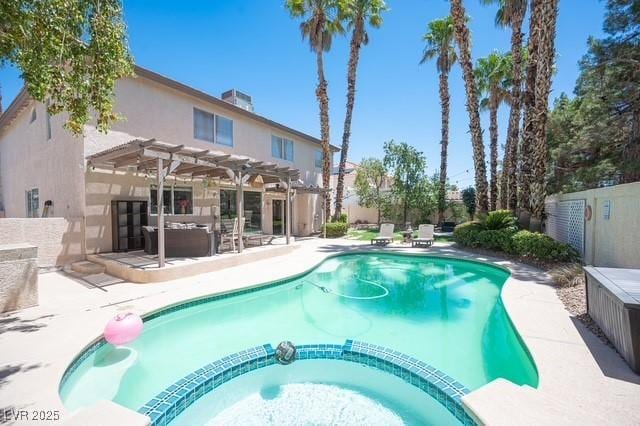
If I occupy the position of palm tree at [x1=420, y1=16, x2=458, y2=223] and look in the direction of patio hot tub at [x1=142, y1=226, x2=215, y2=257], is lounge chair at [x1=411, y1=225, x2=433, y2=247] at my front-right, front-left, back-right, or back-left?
front-left

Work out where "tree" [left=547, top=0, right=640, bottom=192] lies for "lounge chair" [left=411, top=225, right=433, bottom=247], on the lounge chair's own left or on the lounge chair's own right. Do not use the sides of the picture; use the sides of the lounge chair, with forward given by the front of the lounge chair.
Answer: on the lounge chair's own left

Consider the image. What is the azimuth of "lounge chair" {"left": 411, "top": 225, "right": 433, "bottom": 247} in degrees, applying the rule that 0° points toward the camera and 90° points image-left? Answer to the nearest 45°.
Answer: approximately 45°

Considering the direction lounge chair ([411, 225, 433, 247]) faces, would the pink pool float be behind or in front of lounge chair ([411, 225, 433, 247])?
in front

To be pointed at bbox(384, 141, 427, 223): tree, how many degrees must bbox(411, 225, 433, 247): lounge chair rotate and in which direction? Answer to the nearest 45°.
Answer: approximately 135° to its right

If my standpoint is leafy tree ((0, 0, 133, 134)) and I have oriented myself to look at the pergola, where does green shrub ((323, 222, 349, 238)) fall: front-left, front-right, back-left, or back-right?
front-right

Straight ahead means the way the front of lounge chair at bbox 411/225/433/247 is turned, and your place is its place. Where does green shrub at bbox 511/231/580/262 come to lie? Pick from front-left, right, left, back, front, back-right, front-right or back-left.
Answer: left
